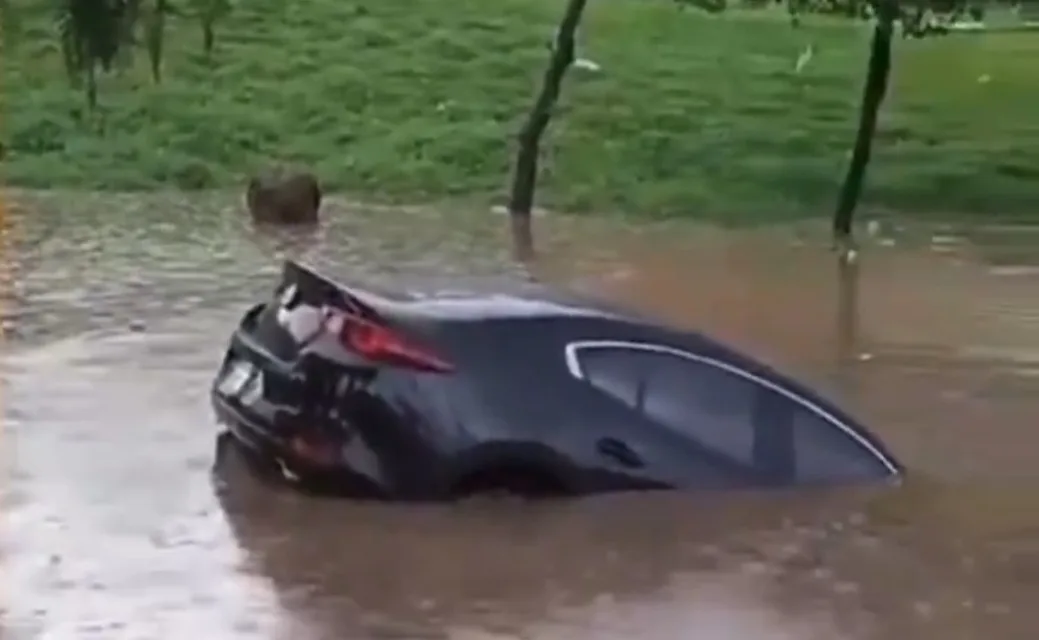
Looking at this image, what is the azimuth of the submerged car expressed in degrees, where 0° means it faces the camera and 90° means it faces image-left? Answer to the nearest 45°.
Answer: approximately 225°

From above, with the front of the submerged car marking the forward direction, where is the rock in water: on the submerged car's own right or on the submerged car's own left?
on the submerged car's own left

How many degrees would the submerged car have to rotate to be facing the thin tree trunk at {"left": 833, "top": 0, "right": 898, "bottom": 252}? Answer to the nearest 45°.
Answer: approximately 45° to its left
